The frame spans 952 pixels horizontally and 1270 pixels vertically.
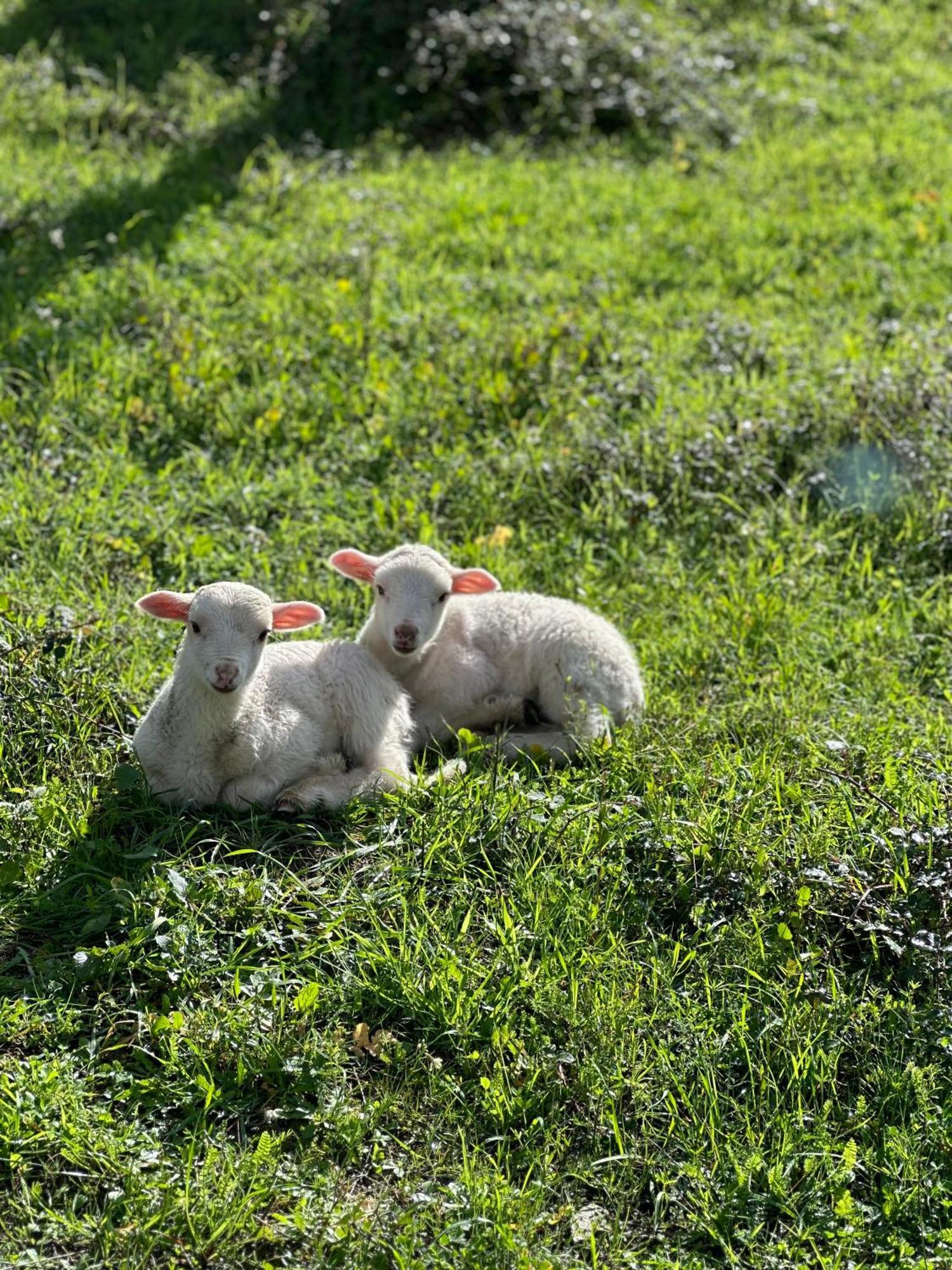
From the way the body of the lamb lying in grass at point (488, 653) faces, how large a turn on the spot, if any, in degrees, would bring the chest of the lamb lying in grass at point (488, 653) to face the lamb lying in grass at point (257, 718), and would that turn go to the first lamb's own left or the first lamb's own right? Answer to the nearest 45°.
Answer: approximately 45° to the first lamb's own left

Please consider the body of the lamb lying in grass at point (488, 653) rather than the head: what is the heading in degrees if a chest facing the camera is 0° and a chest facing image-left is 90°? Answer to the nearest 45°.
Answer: approximately 90°

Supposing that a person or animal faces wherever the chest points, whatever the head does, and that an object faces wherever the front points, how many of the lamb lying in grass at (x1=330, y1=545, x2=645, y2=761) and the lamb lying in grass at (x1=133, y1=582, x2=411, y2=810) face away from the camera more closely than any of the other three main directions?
0

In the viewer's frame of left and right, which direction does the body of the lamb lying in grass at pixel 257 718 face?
facing the viewer and to the left of the viewer

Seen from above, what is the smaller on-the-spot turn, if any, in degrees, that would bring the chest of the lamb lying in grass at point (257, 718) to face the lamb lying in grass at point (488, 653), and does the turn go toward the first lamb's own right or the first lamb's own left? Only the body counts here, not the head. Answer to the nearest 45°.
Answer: approximately 180°
